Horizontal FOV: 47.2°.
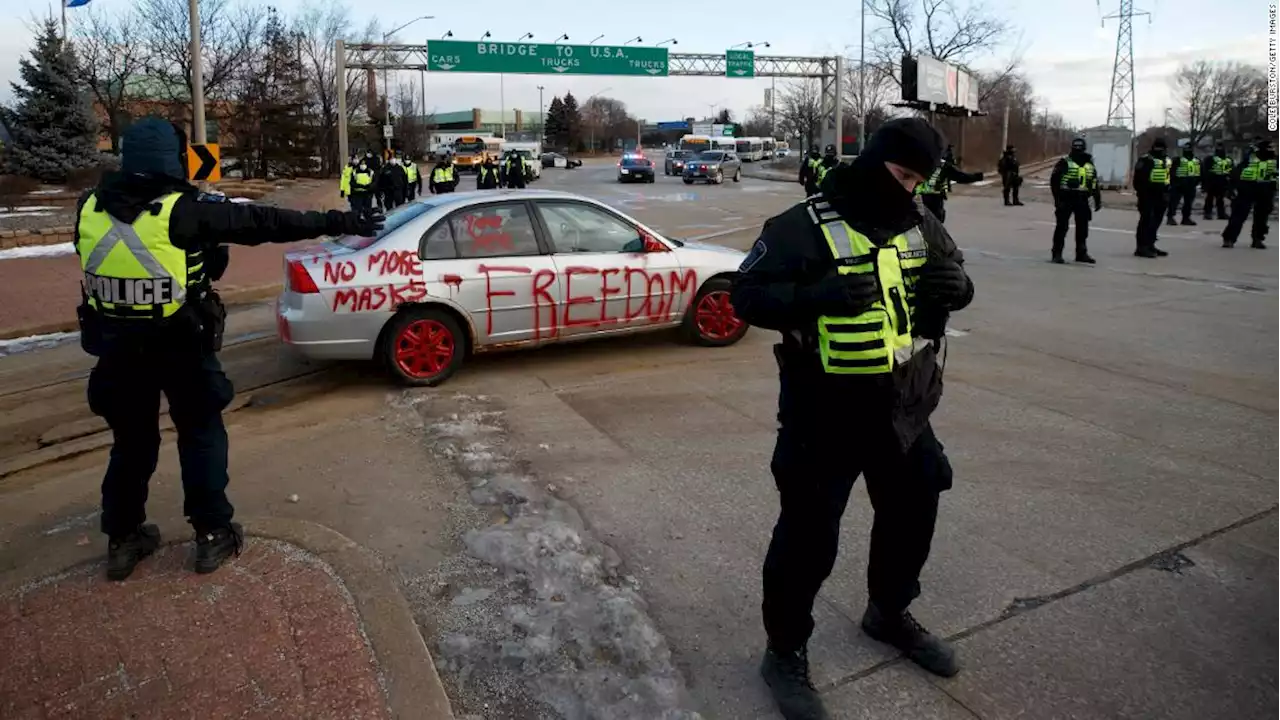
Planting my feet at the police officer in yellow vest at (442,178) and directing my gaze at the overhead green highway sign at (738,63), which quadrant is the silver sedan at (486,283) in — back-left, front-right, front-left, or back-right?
back-right

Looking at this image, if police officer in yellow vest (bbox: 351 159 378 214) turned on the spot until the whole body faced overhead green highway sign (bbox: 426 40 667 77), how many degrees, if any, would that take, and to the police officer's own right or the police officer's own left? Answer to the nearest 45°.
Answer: approximately 180°

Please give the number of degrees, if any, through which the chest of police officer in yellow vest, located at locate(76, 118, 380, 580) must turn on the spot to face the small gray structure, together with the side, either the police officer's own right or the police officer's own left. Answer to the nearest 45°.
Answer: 0° — they already face it

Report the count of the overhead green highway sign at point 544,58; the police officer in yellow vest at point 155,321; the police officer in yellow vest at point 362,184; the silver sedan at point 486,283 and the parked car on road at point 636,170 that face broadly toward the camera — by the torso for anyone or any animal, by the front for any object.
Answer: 3

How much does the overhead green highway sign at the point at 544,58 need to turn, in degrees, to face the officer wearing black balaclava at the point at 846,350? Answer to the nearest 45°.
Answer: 0° — it already faces them

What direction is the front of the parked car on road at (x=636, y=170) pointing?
toward the camera

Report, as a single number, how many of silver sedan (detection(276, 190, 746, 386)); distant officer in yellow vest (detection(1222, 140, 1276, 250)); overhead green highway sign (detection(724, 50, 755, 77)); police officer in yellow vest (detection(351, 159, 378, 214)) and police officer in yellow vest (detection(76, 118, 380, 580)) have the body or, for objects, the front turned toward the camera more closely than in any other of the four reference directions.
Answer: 3

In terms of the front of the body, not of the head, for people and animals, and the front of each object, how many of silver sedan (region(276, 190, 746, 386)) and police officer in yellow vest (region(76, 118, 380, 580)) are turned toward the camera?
0

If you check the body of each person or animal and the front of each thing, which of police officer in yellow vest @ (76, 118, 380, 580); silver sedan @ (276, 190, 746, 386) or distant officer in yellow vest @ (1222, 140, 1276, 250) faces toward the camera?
the distant officer in yellow vest

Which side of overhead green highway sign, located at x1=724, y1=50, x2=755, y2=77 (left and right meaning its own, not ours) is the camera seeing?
front

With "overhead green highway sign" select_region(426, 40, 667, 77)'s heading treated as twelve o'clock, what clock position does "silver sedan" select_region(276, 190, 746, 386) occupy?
The silver sedan is roughly at 12 o'clock from the overhead green highway sign.

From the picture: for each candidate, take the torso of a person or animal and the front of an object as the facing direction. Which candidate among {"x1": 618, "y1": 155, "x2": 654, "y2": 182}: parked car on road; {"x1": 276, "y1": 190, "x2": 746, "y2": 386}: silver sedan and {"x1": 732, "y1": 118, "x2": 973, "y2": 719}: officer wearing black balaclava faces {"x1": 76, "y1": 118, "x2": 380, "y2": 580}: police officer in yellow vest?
the parked car on road

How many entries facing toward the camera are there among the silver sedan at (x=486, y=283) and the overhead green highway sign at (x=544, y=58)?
1

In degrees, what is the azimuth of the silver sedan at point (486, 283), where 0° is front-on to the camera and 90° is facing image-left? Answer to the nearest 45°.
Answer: approximately 225°

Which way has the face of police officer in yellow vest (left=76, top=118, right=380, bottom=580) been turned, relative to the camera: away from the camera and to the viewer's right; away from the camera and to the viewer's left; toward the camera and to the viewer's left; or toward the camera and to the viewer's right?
away from the camera and to the viewer's right
